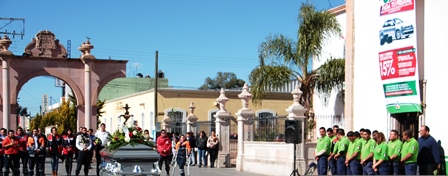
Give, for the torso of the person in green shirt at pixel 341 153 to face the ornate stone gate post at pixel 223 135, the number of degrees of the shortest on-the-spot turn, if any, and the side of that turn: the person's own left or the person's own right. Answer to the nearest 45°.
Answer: approximately 45° to the person's own right

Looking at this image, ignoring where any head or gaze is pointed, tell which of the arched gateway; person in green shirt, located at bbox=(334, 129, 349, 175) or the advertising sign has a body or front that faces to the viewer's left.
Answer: the person in green shirt

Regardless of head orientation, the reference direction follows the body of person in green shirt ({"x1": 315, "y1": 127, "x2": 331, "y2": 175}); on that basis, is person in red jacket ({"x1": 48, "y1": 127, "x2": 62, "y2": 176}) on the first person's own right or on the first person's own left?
on the first person's own right

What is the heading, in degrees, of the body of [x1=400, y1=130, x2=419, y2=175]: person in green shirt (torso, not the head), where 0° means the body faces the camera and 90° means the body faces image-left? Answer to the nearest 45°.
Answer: approximately 45°

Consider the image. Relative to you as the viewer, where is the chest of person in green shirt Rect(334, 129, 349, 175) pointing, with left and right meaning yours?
facing to the left of the viewer
